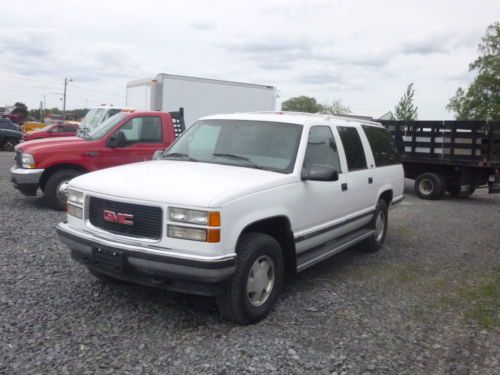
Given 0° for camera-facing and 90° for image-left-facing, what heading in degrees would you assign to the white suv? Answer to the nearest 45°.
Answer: approximately 45°

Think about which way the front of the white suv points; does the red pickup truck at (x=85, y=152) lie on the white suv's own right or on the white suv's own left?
on the white suv's own right

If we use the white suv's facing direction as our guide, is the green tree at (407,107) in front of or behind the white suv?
behind

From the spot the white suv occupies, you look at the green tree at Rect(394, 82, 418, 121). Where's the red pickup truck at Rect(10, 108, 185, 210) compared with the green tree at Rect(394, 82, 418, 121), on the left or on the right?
left
